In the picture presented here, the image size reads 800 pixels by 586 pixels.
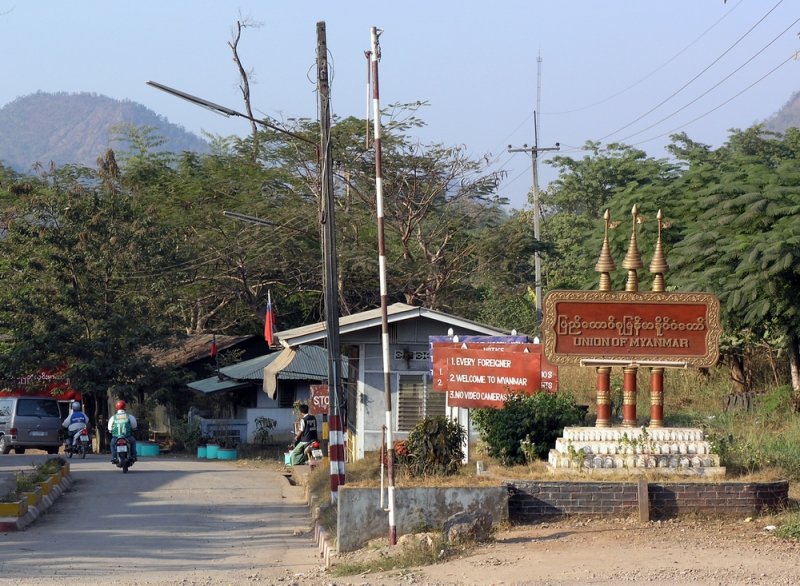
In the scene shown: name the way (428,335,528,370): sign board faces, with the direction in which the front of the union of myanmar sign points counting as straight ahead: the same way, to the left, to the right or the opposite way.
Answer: the same way

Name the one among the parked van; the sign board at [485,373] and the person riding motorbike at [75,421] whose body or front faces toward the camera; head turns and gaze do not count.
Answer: the sign board

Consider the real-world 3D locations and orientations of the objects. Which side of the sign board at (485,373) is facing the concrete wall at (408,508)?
front

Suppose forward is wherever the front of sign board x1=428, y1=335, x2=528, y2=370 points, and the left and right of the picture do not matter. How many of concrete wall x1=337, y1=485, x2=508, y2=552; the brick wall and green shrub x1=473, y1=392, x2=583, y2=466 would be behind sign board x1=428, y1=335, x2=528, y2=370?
0

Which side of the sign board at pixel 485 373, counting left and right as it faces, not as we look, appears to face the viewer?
front

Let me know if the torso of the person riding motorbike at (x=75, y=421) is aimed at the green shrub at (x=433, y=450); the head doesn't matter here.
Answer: no

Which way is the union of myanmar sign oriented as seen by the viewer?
toward the camera

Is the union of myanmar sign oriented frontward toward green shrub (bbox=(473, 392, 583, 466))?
no

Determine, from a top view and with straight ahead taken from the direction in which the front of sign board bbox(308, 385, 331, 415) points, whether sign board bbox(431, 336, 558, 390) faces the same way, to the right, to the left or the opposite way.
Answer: the same way

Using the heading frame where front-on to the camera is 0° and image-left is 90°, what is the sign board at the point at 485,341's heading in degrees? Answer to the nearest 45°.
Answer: approximately 0°

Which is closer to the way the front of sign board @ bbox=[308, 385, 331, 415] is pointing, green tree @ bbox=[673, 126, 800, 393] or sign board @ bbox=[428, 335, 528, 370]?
the sign board
